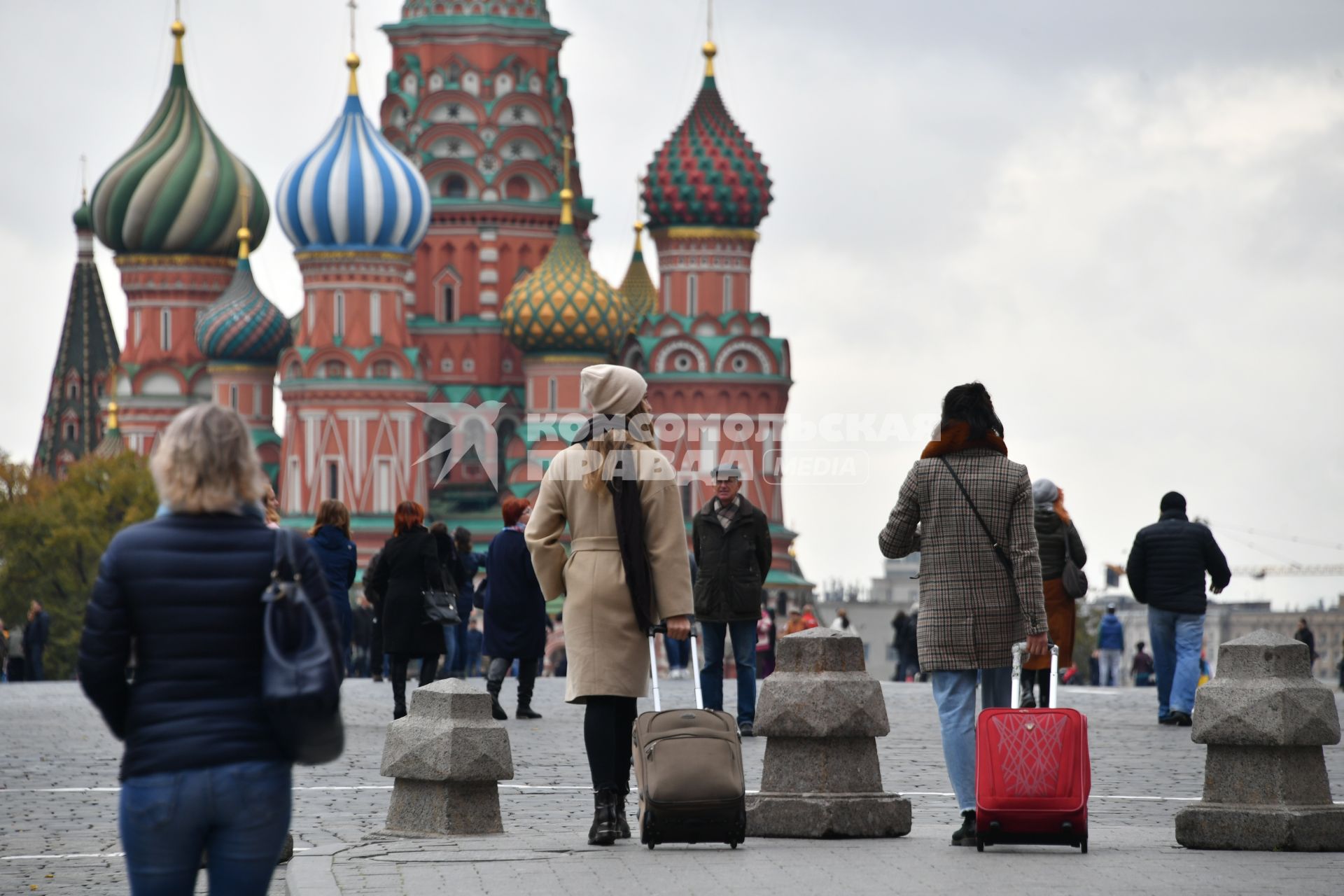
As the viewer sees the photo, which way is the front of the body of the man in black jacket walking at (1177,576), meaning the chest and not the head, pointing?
away from the camera

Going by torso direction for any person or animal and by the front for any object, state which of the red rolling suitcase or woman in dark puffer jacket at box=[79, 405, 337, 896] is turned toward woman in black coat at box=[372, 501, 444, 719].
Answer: the woman in dark puffer jacket

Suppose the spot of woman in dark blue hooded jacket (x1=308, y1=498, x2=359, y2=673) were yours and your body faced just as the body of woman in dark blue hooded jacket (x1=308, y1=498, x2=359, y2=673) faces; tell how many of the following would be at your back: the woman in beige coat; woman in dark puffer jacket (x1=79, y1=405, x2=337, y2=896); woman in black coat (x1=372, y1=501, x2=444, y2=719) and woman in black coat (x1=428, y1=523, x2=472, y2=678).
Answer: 2

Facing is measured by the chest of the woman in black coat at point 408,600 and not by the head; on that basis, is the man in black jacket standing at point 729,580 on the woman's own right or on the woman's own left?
on the woman's own right

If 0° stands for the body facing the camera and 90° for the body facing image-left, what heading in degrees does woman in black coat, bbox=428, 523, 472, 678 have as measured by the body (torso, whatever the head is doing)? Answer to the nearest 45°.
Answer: approximately 180°

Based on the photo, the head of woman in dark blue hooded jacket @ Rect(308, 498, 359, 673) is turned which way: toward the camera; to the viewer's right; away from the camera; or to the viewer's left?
away from the camera

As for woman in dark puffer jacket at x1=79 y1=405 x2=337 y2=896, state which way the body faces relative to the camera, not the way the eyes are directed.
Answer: away from the camera

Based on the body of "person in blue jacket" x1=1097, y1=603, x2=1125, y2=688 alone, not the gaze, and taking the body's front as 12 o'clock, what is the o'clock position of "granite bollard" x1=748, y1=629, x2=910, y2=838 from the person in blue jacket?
The granite bollard is roughly at 6 o'clock from the person in blue jacket.

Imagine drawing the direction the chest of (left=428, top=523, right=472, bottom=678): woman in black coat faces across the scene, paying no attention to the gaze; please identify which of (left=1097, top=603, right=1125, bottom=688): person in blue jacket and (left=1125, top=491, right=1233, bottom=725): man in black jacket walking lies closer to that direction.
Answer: the person in blue jacket

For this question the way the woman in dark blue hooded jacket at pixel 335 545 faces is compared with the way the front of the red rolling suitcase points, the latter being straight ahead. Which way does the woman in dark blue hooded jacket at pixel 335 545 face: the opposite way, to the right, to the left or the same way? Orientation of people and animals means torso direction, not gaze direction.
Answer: the opposite way

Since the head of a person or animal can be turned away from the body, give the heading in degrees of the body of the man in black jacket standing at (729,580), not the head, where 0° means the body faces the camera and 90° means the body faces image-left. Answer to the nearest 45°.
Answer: approximately 0°

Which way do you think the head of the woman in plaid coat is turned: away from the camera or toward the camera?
away from the camera

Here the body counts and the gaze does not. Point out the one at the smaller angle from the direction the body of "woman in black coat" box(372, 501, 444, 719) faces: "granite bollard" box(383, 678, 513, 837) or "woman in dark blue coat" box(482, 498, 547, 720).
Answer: the woman in dark blue coat

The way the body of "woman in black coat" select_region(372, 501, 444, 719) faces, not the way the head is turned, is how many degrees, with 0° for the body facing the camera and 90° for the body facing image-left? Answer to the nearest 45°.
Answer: approximately 180°
